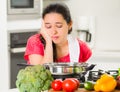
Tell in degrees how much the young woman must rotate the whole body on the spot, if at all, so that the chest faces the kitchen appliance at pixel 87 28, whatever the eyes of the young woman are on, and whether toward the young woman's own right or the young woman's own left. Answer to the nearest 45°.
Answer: approximately 180°

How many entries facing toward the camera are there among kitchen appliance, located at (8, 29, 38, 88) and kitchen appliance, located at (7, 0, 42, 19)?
2

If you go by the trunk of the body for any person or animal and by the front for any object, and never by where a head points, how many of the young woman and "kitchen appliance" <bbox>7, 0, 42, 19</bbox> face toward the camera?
2

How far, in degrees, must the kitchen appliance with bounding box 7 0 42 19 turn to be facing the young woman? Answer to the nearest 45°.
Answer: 0° — it already faces them

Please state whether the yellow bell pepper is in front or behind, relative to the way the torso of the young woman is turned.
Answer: in front

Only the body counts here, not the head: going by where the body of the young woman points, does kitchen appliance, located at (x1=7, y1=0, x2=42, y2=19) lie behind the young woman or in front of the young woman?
behind

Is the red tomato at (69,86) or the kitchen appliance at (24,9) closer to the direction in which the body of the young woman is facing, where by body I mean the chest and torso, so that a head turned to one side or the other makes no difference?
the red tomato

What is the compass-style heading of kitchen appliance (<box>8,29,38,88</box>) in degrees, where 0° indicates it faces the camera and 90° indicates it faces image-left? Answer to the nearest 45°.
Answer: approximately 0°

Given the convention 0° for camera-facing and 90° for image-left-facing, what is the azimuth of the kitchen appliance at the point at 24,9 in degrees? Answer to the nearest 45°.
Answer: approximately 0°
